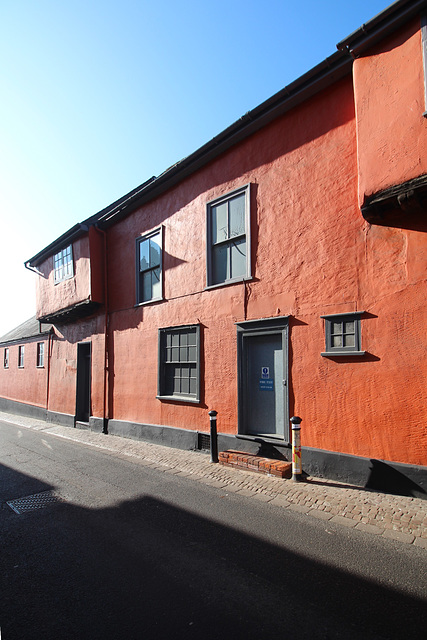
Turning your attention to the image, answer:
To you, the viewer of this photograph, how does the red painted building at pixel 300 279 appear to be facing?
facing the viewer and to the left of the viewer

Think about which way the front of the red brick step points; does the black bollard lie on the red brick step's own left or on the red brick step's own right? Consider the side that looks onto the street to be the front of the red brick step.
on the red brick step's own right

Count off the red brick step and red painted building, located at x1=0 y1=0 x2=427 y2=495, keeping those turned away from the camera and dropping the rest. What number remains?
0

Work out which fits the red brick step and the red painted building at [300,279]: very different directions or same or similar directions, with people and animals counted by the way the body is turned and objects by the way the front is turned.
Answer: same or similar directions
